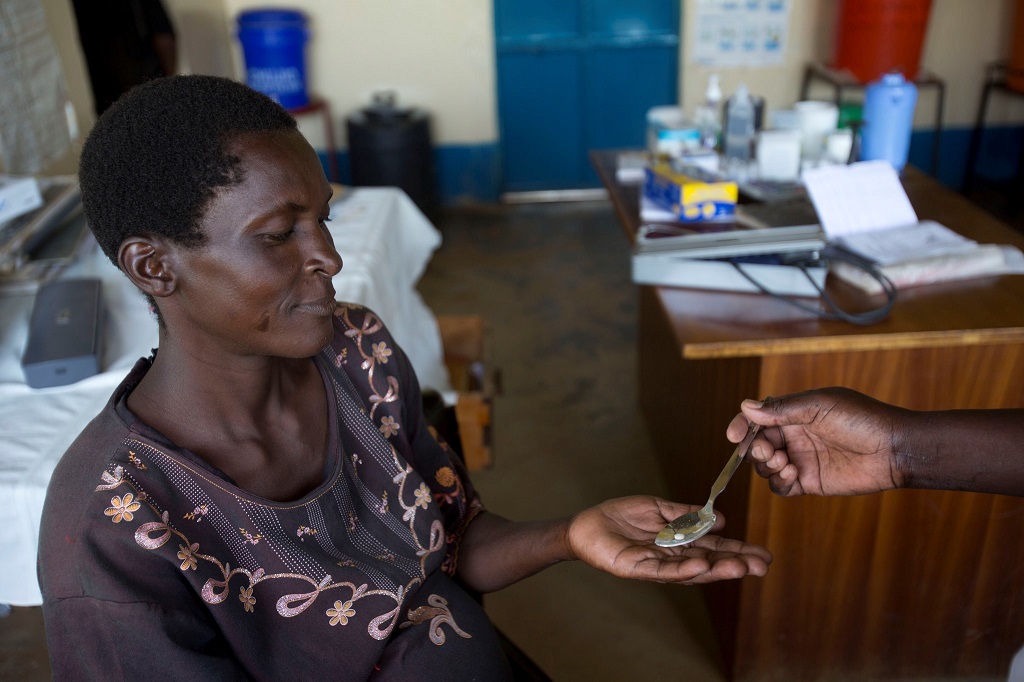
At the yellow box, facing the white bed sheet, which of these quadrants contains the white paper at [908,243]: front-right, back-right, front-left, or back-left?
back-left

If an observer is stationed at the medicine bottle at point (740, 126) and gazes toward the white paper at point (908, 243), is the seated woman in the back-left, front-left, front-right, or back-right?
front-right

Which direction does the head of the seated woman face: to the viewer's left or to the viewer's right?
to the viewer's right

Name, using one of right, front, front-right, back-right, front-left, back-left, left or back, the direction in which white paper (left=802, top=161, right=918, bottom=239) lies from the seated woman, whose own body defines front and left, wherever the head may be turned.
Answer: left

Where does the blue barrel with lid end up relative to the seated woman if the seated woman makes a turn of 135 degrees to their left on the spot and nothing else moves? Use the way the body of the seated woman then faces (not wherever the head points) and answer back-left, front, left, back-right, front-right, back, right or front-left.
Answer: front

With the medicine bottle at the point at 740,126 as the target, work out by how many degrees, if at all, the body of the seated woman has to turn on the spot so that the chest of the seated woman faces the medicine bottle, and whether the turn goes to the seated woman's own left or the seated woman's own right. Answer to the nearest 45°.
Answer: approximately 90° to the seated woman's own left

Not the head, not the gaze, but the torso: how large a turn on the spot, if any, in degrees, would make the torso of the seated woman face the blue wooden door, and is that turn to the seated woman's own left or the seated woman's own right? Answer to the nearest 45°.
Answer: approximately 135° to the seated woman's own left

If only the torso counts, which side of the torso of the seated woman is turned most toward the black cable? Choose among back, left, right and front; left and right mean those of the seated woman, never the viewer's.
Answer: left

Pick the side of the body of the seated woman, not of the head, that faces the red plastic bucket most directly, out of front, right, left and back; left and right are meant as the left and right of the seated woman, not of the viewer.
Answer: left

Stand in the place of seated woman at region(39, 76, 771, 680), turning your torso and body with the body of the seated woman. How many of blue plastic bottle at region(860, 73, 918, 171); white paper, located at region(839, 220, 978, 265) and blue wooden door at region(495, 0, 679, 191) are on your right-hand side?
0

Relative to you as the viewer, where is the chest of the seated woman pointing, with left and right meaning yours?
facing the viewer and to the right of the viewer
